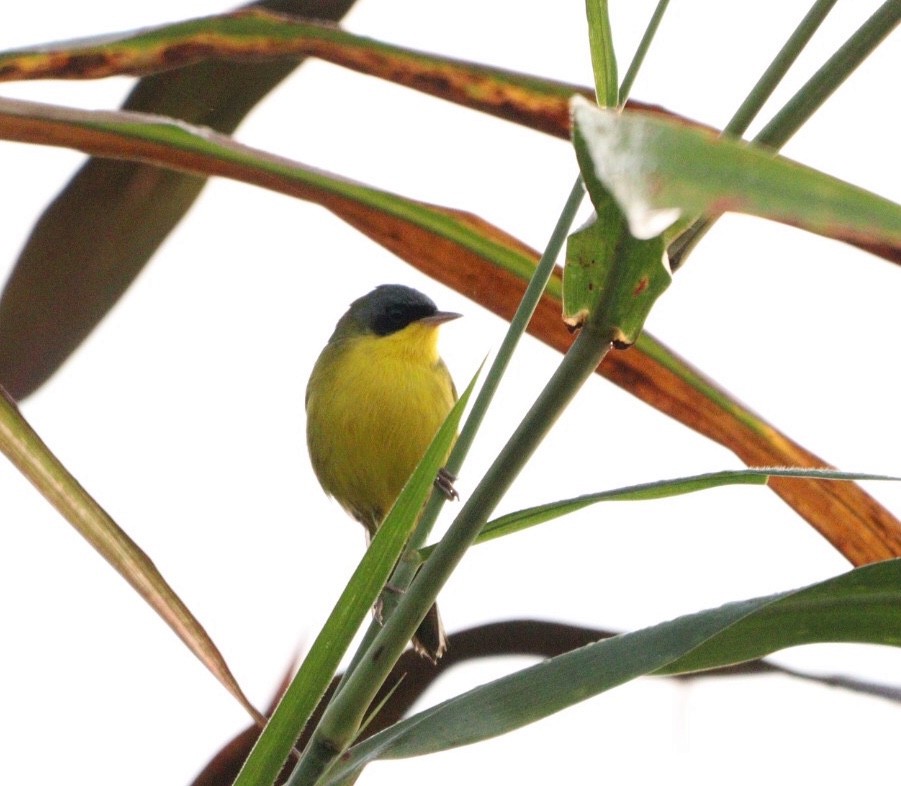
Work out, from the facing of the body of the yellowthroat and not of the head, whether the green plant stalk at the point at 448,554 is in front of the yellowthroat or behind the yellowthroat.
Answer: in front

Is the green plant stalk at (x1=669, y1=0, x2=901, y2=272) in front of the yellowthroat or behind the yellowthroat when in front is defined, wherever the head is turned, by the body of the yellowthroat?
in front

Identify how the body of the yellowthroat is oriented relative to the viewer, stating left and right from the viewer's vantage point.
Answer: facing the viewer and to the right of the viewer

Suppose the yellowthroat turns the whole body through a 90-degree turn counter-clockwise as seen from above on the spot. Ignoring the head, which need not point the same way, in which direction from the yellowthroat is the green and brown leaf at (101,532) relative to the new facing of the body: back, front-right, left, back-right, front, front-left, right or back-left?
back-right

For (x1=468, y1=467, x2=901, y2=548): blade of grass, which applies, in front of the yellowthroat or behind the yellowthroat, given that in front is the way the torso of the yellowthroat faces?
in front
